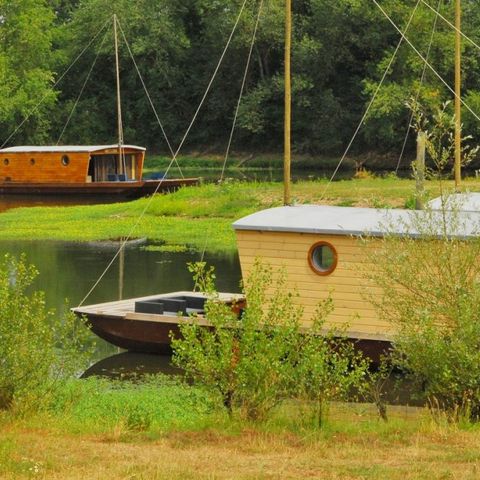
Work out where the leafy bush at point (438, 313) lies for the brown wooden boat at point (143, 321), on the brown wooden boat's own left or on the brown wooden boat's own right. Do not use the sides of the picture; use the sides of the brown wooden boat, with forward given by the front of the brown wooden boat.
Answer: on the brown wooden boat's own left

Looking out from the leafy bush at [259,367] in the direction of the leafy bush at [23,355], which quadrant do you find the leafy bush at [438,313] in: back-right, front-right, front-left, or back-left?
back-right

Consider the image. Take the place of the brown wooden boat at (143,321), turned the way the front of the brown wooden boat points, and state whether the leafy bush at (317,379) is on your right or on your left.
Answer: on your left

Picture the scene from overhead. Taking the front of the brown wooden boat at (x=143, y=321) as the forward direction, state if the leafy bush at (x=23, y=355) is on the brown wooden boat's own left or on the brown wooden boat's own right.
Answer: on the brown wooden boat's own left

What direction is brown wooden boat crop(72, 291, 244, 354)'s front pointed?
to the viewer's left
